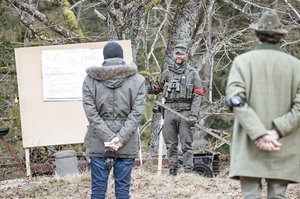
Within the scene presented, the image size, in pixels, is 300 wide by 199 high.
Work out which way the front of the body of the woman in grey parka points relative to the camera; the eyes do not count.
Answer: away from the camera

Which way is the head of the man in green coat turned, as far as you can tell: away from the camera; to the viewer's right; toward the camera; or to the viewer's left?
away from the camera

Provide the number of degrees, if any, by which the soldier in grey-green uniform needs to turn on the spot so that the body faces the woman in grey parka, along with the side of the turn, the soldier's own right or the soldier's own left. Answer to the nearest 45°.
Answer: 0° — they already face them

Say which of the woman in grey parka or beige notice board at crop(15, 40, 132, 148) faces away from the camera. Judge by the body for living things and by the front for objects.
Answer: the woman in grey parka

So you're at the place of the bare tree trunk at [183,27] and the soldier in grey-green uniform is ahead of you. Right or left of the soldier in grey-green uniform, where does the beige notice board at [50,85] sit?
right

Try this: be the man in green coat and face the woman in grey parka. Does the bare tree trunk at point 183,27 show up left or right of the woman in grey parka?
right

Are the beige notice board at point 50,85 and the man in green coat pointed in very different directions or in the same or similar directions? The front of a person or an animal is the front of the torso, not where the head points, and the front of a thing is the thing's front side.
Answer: very different directions

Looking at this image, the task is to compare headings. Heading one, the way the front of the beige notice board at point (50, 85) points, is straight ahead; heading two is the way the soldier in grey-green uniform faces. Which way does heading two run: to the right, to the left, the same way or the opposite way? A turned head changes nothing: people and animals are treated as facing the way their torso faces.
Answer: the same way

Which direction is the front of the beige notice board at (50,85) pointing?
toward the camera

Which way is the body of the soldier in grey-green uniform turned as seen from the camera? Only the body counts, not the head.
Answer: toward the camera

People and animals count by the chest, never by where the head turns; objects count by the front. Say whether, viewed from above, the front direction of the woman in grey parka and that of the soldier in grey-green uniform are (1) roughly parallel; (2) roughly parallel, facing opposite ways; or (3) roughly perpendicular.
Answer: roughly parallel, facing opposite ways

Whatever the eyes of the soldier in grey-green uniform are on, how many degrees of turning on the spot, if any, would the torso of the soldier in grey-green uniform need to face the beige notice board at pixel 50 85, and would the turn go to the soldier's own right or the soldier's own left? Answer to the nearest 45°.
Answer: approximately 90° to the soldier's own right

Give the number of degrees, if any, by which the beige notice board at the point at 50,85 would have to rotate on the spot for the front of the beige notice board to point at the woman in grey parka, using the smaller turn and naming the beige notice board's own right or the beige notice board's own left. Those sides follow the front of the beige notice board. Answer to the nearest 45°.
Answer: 0° — it already faces them

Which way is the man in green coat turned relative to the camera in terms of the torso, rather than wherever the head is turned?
away from the camera

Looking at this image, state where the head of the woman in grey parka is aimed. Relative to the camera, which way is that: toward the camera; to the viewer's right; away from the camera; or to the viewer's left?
away from the camera

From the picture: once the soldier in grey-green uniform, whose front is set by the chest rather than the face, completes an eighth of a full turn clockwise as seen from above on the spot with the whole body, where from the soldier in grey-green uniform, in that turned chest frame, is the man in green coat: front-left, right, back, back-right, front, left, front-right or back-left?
front-left

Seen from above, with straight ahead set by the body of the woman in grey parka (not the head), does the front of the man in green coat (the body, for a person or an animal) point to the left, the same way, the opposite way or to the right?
the same way
